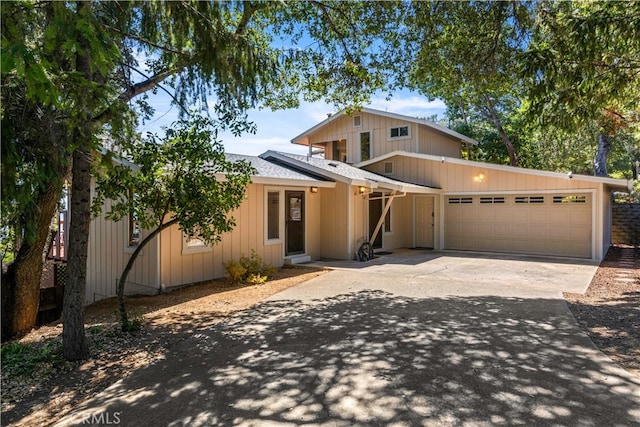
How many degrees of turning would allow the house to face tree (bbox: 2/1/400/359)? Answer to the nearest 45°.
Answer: approximately 45° to its right

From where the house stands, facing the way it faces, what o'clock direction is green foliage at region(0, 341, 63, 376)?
The green foliage is roughly at 1 o'clock from the house.

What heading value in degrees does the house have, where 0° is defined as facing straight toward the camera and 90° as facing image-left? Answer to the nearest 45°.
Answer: approximately 0°

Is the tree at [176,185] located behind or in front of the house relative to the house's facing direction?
in front

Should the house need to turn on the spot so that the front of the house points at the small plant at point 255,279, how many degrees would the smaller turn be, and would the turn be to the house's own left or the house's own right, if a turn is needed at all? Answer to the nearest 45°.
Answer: approximately 45° to the house's own right
